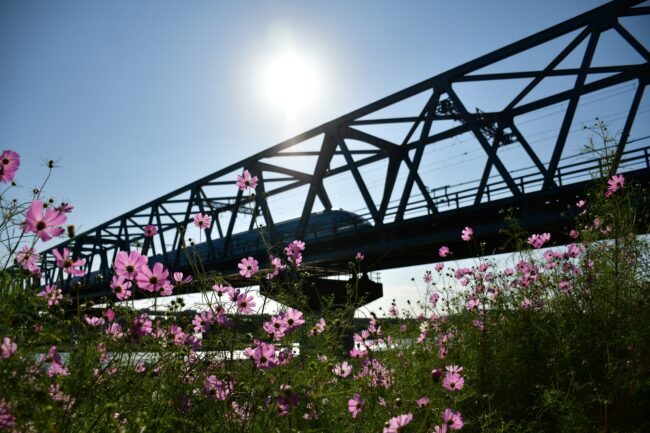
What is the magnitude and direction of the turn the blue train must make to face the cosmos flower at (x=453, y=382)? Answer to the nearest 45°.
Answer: approximately 45° to its right

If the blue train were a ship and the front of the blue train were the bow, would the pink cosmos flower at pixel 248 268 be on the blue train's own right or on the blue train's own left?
on the blue train's own right

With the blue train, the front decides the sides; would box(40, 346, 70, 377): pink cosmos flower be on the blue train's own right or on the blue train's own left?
on the blue train's own right

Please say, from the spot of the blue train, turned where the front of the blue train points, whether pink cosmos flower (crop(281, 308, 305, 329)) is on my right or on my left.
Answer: on my right

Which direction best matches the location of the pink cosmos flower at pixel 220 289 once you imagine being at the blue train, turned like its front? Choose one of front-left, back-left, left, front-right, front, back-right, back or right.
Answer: front-right

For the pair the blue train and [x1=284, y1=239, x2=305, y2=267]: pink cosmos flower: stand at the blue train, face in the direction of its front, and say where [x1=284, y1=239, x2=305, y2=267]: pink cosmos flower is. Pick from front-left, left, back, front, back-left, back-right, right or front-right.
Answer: front-right

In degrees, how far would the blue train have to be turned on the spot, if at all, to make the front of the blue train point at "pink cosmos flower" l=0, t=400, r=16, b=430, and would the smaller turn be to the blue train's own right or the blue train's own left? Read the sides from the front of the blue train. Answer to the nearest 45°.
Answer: approximately 45° to the blue train's own right

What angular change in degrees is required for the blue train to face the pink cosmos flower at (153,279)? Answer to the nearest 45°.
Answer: approximately 45° to its right

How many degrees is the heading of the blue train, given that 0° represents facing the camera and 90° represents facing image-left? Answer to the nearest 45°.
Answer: approximately 315°

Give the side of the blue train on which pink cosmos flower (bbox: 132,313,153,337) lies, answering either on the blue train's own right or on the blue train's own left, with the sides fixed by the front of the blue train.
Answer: on the blue train's own right

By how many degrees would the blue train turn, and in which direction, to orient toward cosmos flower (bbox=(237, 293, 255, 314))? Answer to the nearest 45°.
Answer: approximately 45° to its right

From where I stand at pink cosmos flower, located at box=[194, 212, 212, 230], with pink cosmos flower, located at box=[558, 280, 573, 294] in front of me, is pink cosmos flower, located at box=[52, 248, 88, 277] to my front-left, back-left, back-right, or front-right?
back-right

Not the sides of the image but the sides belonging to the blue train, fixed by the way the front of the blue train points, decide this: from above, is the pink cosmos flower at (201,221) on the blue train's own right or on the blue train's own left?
on the blue train's own right

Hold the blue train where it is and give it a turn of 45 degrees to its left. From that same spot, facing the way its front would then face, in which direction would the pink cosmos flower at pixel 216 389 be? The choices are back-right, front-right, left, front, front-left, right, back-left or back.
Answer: right

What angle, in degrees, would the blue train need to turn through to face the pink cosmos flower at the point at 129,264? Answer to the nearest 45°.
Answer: approximately 45° to its right
